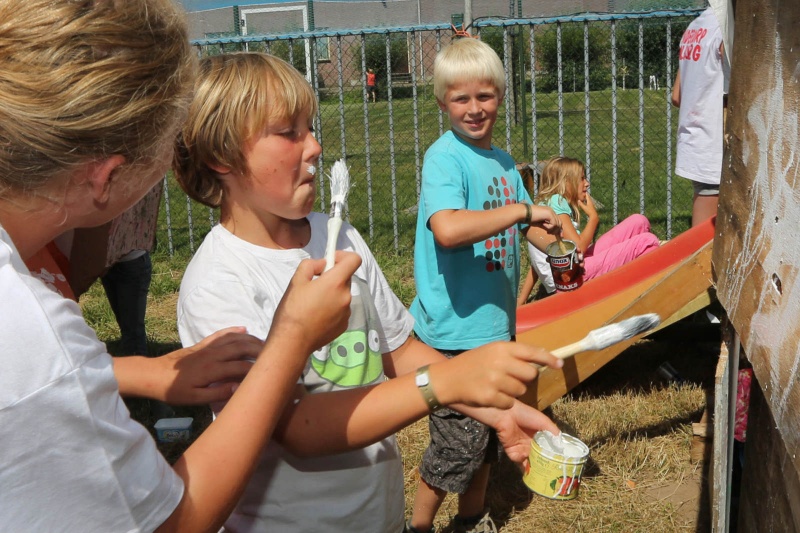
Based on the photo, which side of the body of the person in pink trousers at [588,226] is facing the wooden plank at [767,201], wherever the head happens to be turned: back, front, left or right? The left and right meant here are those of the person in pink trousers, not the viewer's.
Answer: right

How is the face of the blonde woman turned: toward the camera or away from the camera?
away from the camera

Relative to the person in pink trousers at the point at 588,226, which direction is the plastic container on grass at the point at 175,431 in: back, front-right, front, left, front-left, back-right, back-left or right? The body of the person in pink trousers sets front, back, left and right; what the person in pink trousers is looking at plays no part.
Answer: back-right

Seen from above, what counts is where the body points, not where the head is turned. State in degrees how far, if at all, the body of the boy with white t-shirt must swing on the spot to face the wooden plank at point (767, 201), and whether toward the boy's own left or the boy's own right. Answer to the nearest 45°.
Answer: approximately 45° to the boy's own left

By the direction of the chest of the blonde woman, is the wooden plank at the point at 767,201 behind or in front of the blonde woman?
in front

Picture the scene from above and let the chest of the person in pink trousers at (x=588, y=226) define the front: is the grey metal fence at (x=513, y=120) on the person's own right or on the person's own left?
on the person's own left

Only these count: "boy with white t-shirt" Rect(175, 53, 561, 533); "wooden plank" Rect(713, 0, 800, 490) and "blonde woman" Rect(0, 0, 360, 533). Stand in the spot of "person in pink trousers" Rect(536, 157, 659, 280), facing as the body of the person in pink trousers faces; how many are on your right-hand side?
3

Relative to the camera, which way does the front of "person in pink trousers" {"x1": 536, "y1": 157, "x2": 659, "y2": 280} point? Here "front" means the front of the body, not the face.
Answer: to the viewer's right

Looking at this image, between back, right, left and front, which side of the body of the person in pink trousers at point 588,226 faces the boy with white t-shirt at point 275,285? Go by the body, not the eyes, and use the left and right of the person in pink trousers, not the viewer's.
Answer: right

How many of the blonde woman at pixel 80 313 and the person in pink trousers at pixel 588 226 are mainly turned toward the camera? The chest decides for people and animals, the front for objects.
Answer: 0

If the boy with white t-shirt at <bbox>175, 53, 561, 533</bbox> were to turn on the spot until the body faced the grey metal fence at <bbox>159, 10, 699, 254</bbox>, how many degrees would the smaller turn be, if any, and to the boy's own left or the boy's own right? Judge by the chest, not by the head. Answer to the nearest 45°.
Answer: approximately 135° to the boy's own left
